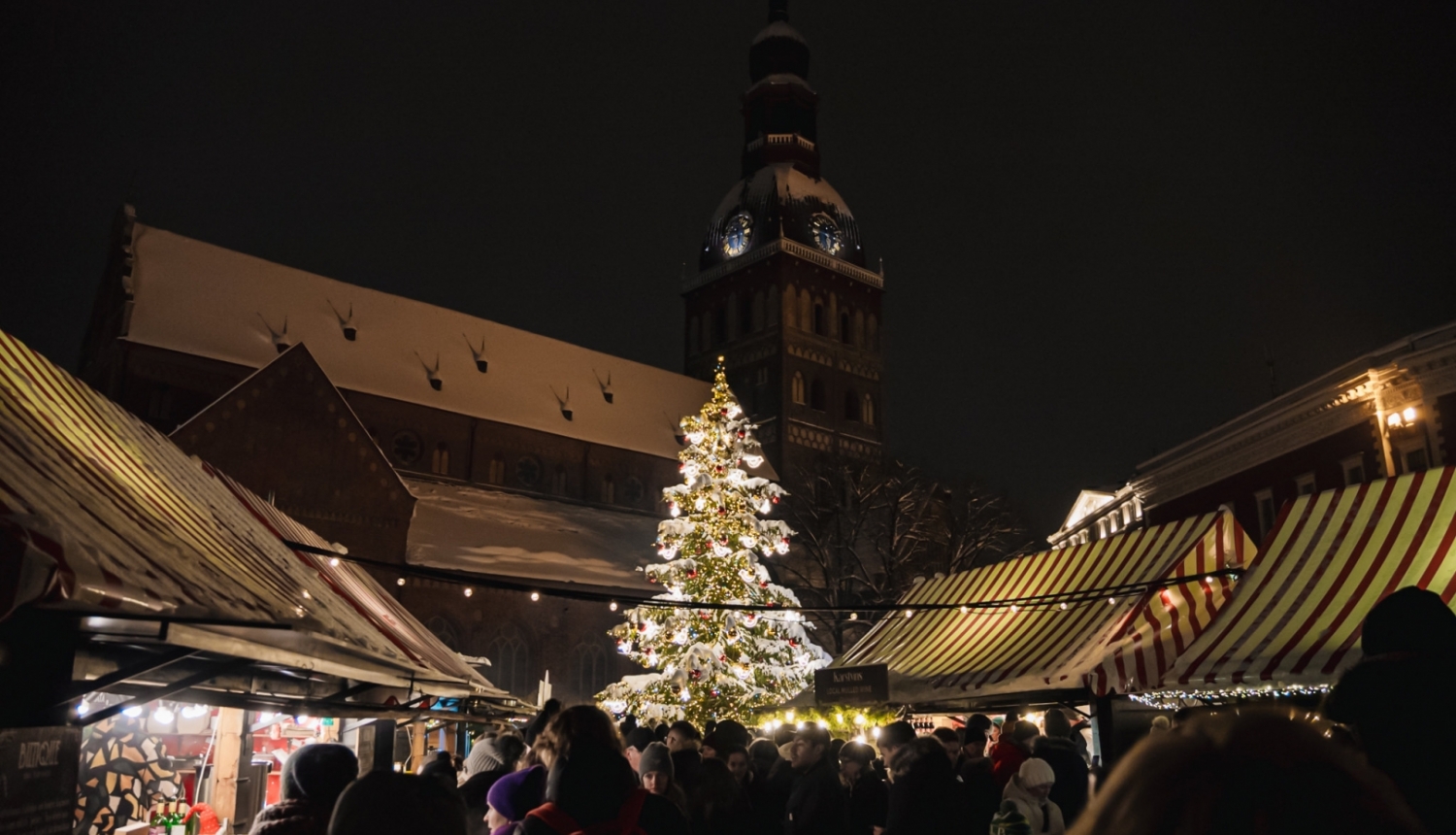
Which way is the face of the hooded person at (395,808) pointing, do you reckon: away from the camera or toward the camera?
away from the camera

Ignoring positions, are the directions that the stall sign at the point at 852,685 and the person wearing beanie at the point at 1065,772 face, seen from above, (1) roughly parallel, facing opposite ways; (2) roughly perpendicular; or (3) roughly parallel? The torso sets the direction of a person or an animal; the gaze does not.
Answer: roughly parallel, facing opposite ways

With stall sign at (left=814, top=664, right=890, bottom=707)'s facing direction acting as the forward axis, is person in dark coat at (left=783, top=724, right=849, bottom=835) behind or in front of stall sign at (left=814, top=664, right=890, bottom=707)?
in front

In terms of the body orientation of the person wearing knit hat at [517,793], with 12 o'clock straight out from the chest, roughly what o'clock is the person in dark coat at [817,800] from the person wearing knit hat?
The person in dark coat is roughly at 3 o'clock from the person wearing knit hat.

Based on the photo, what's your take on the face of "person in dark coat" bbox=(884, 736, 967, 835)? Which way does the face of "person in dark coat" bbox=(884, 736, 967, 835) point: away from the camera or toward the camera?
away from the camera

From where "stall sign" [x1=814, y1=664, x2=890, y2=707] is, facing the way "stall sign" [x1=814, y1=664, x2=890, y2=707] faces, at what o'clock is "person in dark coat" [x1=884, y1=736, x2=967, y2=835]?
The person in dark coat is roughly at 12 o'clock from the stall sign.

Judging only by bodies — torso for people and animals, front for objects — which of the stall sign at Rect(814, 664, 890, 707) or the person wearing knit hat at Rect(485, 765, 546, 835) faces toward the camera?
the stall sign

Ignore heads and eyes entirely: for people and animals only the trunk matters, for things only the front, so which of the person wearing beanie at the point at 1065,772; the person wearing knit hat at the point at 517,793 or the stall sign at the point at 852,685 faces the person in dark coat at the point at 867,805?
the stall sign

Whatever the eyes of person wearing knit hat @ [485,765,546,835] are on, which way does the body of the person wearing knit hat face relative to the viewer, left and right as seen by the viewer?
facing away from the viewer and to the left of the viewer

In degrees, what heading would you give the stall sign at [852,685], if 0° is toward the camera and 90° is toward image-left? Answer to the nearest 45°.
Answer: approximately 0°

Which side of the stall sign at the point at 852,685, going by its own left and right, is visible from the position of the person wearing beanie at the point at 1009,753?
front

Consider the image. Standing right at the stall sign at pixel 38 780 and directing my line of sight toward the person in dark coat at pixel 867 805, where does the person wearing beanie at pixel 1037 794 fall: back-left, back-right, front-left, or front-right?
front-right

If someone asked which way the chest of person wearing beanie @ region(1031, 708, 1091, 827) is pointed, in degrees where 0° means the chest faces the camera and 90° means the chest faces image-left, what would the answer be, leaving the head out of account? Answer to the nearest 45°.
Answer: approximately 180°
